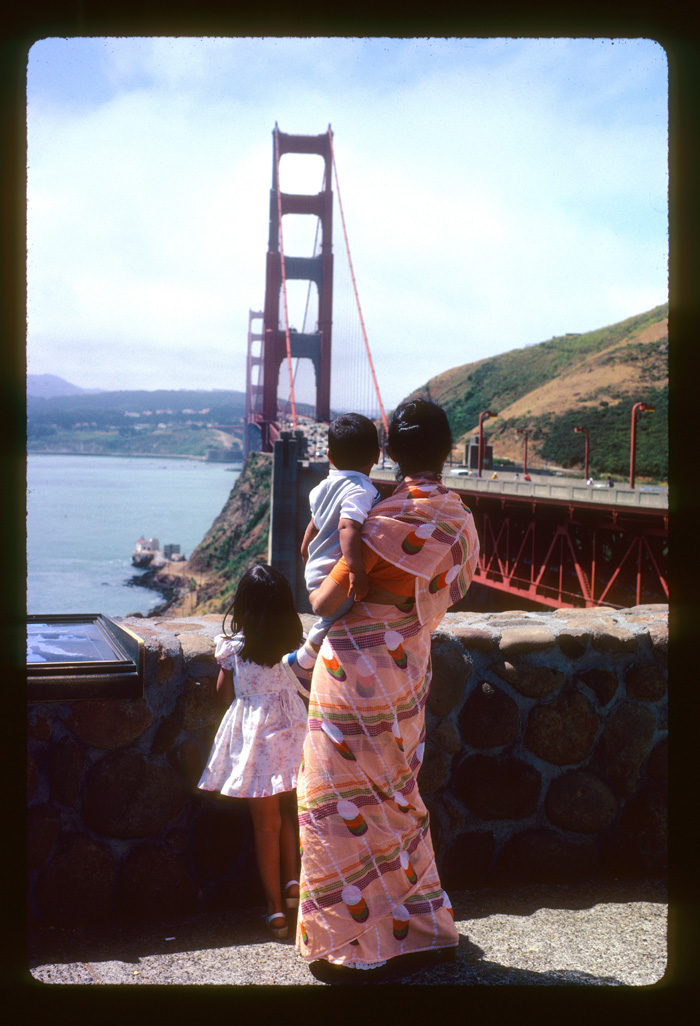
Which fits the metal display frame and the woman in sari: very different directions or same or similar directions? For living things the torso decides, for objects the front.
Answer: very different directions

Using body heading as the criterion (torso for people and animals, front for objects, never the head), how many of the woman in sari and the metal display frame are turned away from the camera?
1

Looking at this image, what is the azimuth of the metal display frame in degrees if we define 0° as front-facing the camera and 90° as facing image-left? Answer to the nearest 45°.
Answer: approximately 0°

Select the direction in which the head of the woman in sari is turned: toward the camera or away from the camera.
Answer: away from the camera

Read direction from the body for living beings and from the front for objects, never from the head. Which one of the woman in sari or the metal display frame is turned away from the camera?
the woman in sari

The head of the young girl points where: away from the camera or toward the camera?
away from the camera

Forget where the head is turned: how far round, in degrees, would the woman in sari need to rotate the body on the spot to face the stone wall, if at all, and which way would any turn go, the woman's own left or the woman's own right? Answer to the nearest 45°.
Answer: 0° — they already face it

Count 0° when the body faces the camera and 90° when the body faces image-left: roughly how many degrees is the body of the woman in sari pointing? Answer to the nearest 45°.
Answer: approximately 180°
